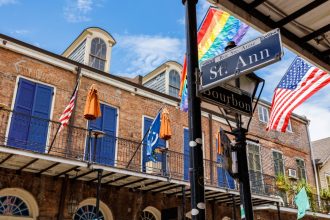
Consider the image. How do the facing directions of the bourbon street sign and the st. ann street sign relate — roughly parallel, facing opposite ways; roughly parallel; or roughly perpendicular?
roughly perpendicular

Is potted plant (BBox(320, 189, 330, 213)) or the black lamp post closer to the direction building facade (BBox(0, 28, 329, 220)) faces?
the black lamp post

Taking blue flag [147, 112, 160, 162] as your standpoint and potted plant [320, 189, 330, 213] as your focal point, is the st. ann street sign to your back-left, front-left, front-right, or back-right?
back-right

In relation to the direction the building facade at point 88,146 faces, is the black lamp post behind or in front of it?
in front

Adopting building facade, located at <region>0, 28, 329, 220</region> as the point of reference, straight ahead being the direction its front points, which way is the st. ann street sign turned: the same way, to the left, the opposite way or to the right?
to the right

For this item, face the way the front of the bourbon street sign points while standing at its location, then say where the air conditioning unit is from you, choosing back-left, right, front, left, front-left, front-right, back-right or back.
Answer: back-left

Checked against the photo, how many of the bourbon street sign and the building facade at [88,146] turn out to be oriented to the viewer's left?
0

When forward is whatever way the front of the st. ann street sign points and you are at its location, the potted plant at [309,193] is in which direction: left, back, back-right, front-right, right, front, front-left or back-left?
back-right

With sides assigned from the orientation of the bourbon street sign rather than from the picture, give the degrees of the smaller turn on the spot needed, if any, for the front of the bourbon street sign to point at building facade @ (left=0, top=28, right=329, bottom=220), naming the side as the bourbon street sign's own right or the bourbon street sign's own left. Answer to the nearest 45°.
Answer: approximately 180°
